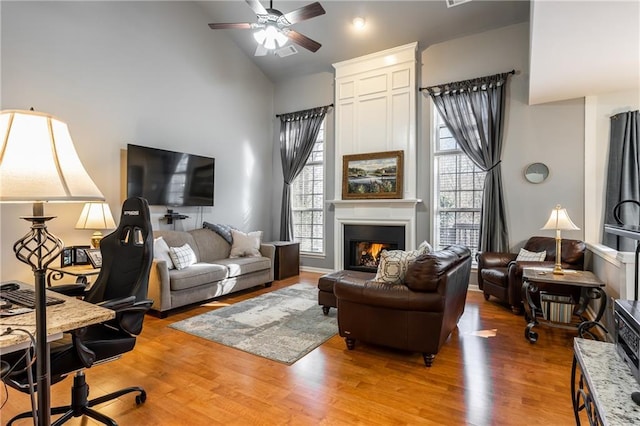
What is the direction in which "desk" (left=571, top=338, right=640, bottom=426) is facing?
to the viewer's left

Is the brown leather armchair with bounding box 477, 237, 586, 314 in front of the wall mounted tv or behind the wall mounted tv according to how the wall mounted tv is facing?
in front

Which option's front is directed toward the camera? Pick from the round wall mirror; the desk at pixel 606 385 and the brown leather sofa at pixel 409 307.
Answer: the round wall mirror

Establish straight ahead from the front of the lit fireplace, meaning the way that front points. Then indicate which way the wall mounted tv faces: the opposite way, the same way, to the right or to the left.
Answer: to the left

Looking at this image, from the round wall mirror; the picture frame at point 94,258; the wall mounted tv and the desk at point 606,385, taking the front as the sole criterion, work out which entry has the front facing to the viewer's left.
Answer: the desk

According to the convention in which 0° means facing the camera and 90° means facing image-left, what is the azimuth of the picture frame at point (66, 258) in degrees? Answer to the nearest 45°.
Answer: approximately 315°

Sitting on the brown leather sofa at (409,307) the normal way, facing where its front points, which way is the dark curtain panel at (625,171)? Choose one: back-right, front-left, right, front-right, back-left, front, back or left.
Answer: right

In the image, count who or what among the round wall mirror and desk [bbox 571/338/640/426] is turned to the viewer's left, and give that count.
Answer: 1

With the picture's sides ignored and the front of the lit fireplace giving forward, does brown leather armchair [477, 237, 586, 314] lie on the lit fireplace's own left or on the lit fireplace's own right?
on the lit fireplace's own left

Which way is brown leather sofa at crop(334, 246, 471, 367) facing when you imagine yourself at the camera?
facing away from the viewer and to the left of the viewer
